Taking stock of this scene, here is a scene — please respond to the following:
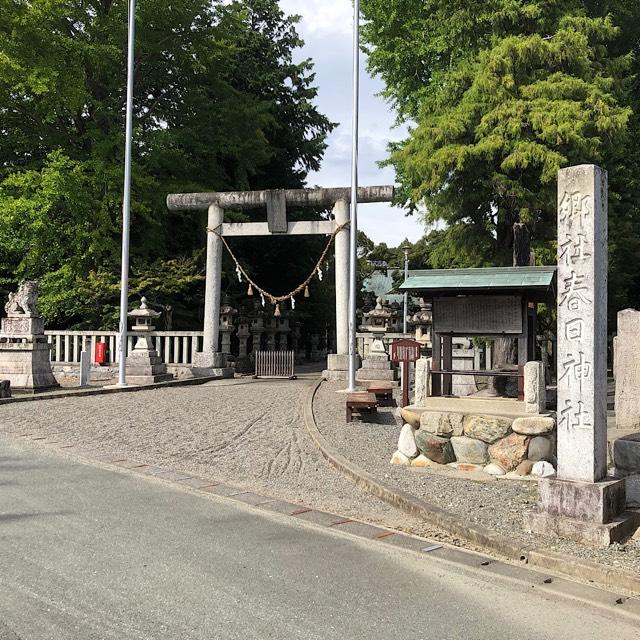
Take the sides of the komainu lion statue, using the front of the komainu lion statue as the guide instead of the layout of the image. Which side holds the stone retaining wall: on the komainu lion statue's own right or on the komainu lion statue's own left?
on the komainu lion statue's own right

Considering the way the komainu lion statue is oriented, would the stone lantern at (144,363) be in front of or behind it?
in front

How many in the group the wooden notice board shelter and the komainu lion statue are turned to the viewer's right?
1

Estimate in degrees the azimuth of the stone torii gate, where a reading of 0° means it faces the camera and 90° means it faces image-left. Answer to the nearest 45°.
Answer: approximately 0°

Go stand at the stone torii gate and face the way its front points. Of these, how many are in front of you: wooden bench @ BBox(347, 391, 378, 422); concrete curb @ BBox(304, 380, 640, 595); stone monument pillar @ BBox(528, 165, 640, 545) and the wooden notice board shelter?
4

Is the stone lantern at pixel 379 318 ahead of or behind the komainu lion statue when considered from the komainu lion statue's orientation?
ahead

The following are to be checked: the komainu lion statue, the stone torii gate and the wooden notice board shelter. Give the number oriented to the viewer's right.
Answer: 1

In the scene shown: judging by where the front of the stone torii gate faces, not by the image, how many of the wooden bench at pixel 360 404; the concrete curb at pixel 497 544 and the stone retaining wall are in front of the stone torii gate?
3

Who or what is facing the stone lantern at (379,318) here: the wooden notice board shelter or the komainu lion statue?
the komainu lion statue

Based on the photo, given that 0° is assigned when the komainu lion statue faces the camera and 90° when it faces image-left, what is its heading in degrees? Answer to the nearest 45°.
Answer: approximately 270°

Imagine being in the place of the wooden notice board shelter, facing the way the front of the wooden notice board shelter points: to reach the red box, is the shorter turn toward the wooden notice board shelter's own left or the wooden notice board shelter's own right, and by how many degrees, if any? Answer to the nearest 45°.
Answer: approximately 135° to the wooden notice board shelter's own right

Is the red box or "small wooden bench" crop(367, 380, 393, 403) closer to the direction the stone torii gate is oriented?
the small wooden bench

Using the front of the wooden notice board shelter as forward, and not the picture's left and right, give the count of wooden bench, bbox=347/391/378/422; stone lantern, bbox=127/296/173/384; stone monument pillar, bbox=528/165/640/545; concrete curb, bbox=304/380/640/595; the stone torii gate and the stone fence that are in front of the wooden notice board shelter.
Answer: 2
